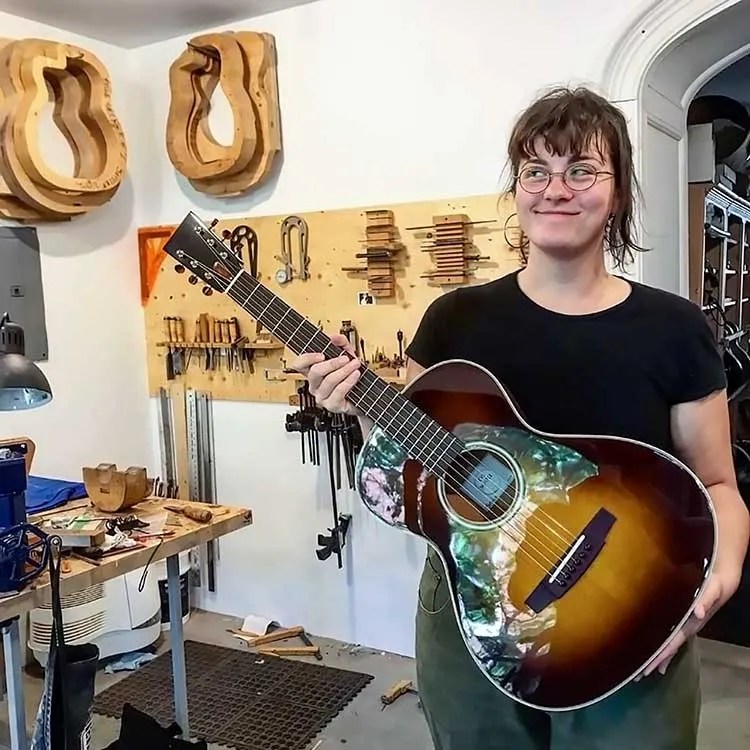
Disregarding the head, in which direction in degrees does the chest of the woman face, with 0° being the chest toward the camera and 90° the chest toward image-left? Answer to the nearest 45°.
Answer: approximately 0°

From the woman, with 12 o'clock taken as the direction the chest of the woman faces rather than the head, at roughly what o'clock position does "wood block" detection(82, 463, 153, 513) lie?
The wood block is roughly at 4 o'clock from the woman.

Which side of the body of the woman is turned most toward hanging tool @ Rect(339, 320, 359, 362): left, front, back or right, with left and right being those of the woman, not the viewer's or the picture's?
back

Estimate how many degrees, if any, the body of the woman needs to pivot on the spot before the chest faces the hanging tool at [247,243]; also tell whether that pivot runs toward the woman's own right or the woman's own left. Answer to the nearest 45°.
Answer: approximately 135° to the woman's own right

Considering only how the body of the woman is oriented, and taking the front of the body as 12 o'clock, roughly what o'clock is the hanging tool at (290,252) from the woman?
The hanging tool is roughly at 5 o'clock from the woman.

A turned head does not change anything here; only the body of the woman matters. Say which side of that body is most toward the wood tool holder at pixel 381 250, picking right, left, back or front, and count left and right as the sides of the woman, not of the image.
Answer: back

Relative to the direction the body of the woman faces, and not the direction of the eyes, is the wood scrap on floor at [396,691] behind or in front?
behind

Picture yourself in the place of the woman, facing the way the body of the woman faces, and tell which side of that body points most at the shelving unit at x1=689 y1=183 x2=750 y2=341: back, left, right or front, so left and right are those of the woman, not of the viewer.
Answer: back

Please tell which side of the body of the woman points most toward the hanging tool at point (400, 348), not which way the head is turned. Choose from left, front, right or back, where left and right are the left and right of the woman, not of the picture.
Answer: back

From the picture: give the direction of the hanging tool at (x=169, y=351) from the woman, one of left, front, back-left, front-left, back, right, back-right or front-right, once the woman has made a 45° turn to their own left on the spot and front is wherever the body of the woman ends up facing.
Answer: back

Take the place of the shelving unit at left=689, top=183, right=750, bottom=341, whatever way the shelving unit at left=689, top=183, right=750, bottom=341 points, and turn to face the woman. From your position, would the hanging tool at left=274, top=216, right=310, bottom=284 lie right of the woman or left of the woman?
right

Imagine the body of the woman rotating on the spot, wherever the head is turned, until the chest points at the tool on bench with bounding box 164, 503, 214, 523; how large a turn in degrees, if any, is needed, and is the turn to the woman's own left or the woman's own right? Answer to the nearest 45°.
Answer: approximately 135° to the woman's own right

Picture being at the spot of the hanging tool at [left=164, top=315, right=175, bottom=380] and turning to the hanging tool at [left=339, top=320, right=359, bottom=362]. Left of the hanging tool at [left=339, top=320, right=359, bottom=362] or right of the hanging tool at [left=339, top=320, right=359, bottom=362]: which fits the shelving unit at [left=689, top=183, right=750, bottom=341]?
left

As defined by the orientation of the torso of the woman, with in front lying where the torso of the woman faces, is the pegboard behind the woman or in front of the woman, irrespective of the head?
behind

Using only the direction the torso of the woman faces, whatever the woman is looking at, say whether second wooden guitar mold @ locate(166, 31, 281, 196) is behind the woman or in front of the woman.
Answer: behind

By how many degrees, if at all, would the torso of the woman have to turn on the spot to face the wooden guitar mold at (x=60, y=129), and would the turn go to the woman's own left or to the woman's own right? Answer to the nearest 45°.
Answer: approximately 135° to the woman's own right
